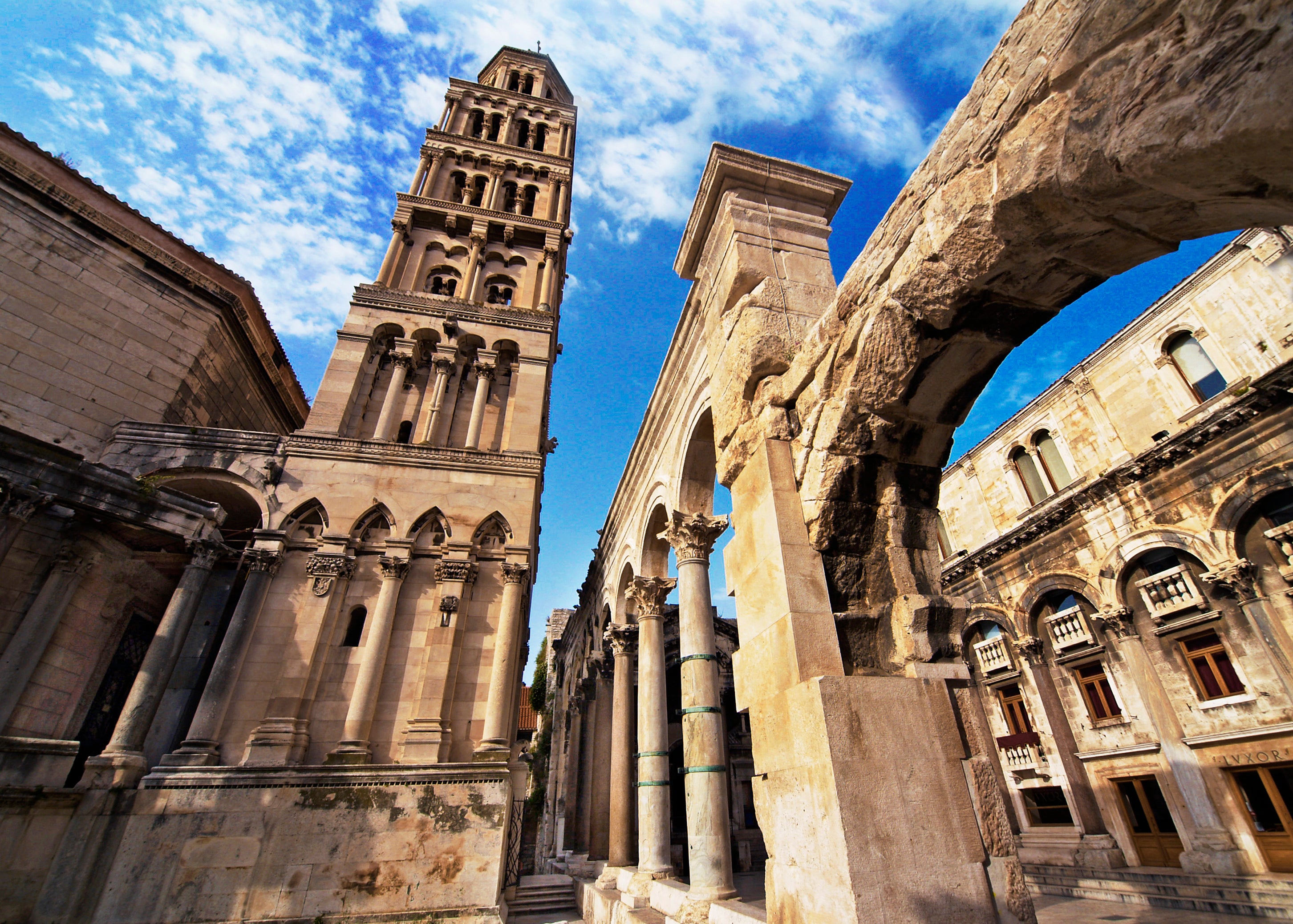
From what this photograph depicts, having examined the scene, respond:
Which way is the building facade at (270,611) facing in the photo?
toward the camera

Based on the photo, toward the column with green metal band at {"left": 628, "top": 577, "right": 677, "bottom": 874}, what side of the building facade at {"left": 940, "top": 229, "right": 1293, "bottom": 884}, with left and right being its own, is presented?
front

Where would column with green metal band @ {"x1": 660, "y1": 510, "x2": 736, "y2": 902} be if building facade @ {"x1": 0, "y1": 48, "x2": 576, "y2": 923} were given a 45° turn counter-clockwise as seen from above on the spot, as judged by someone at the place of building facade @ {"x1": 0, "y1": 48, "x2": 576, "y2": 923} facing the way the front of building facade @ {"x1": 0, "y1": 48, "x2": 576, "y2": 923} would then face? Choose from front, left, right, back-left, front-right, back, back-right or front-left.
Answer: front

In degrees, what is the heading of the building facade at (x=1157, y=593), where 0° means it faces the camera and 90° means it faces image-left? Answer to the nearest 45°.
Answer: approximately 45°

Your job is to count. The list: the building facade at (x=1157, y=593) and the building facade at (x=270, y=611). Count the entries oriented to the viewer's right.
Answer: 0

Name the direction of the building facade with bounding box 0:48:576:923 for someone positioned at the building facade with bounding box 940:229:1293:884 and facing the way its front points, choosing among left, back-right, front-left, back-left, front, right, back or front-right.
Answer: front

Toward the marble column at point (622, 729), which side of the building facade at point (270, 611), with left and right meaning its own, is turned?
left

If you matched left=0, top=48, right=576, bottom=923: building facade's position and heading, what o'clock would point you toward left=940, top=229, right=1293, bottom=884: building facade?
left=940, top=229, right=1293, bottom=884: building facade is roughly at 10 o'clock from left=0, top=48, right=576, bottom=923: building facade.
